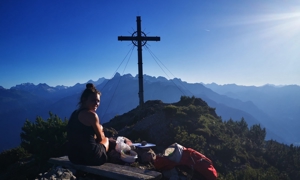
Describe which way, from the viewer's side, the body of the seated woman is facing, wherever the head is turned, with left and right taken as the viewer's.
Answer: facing away from the viewer and to the right of the viewer
